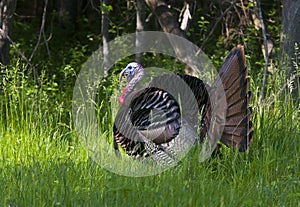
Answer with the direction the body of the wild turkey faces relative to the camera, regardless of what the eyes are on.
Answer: to the viewer's left

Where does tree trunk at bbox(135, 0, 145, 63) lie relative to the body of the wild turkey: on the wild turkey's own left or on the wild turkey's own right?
on the wild turkey's own right

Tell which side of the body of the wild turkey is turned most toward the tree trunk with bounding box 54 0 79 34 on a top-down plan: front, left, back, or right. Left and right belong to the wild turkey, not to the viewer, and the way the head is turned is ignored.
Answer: right

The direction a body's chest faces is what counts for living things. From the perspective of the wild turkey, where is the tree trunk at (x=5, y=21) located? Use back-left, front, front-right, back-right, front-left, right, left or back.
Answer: front-right

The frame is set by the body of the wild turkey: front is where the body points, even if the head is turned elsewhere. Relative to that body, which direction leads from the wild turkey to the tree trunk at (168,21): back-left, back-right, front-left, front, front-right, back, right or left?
right

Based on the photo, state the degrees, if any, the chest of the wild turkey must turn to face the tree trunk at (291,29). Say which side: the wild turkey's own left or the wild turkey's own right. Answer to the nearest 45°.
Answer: approximately 135° to the wild turkey's own right
